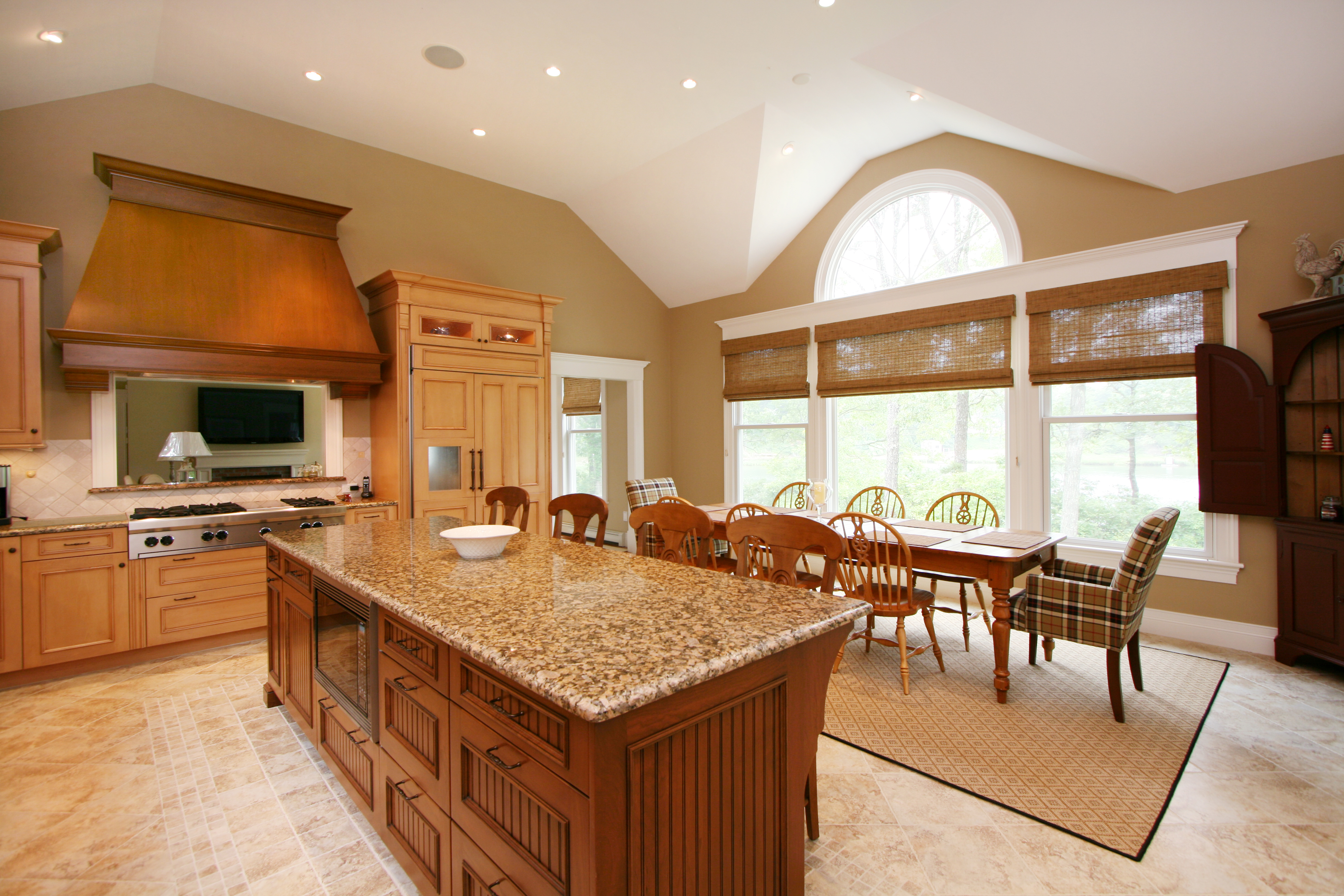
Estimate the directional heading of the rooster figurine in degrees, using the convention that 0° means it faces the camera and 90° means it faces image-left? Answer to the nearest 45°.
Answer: approximately 90°

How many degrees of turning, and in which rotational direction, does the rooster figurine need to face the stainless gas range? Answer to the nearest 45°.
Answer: approximately 45° to its left

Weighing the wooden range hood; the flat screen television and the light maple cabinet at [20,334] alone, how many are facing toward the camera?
3

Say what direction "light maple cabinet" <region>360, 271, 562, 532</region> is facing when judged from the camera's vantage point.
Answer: facing the viewer and to the right of the viewer

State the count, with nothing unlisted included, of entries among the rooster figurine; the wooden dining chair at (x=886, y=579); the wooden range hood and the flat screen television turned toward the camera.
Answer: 2

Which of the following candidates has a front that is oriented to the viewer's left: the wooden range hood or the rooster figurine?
the rooster figurine

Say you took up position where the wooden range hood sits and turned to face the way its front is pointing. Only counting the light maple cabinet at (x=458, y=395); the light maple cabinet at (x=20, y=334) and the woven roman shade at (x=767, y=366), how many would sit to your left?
2

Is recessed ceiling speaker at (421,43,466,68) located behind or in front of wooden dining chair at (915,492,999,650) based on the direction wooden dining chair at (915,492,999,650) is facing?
in front

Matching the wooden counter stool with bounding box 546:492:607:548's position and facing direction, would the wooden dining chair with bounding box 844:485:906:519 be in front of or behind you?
behind

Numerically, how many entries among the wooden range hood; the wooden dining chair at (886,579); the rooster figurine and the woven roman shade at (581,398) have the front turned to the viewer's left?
1

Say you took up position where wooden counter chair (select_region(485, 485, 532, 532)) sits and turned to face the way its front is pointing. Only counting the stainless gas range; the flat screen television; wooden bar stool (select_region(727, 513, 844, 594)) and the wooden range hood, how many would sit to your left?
1

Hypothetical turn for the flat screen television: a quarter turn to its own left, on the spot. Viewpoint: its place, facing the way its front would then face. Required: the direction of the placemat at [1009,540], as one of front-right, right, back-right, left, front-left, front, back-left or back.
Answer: front-right
